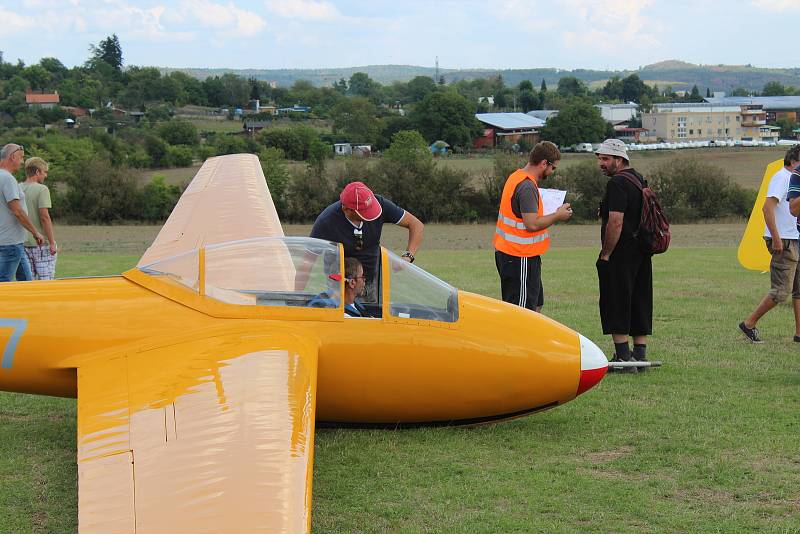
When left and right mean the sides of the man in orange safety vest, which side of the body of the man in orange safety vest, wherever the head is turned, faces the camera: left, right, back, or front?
right

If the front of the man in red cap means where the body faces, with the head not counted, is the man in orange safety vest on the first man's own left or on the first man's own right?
on the first man's own left

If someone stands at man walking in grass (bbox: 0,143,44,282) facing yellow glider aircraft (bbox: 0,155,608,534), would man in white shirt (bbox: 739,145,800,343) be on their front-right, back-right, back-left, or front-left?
front-left

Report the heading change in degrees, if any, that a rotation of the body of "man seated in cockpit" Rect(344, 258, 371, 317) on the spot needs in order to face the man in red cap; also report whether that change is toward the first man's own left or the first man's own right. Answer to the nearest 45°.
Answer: approximately 90° to the first man's own left

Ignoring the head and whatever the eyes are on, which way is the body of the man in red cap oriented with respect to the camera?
toward the camera

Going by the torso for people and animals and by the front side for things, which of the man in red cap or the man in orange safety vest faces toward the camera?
the man in red cap

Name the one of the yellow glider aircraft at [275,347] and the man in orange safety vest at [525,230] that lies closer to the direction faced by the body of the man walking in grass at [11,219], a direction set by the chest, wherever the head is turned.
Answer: the man in orange safety vest

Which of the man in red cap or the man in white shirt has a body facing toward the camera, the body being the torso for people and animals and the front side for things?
the man in red cap

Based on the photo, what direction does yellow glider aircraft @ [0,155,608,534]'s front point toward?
to the viewer's right

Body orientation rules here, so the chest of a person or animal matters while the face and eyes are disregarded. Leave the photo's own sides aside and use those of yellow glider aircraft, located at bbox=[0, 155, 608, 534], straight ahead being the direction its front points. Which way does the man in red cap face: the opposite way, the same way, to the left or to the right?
to the right

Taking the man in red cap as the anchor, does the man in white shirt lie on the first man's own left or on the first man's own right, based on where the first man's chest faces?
on the first man's own left
